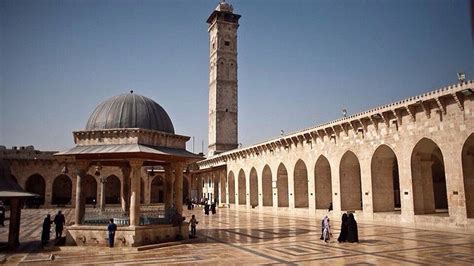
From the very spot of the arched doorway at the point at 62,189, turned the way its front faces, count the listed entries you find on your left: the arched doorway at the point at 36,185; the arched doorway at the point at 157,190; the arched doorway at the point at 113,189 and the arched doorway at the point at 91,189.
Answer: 3

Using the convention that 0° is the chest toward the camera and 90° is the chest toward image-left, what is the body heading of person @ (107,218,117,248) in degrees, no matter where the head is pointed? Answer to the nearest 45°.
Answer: approximately 180°

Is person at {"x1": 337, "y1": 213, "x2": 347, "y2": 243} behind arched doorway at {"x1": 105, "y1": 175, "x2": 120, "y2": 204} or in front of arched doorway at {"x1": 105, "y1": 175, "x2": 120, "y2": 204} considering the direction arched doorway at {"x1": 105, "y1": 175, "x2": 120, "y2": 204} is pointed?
in front

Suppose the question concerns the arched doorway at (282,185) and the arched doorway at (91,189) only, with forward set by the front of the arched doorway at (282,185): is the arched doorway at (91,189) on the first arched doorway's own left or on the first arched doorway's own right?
on the first arched doorway's own right

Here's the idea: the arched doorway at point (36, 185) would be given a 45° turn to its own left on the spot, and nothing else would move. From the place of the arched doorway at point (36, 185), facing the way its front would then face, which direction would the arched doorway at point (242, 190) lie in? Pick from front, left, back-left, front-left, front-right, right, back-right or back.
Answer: front

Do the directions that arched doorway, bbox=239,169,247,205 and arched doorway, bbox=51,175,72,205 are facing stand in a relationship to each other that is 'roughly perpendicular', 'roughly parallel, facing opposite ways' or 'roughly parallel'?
roughly perpendicular

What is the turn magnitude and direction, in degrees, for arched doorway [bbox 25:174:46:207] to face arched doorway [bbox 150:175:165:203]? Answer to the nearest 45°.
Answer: approximately 90° to its left

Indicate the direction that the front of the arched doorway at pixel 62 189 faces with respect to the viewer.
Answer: facing the viewer

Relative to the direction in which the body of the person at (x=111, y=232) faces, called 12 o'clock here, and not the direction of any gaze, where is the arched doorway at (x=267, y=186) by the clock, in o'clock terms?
The arched doorway is roughly at 1 o'clock from the person.

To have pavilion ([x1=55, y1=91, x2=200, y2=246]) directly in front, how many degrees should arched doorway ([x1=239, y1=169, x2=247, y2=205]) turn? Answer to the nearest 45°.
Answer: approximately 45° to its left

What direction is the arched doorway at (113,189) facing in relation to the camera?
toward the camera

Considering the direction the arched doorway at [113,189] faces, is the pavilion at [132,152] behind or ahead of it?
ahead
